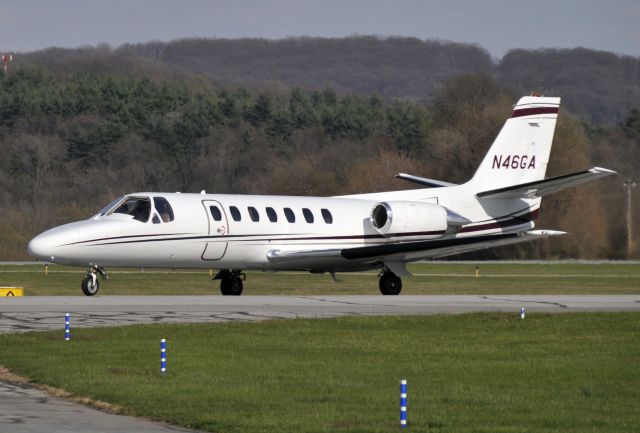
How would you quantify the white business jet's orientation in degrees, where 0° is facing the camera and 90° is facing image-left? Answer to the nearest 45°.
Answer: approximately 45°
